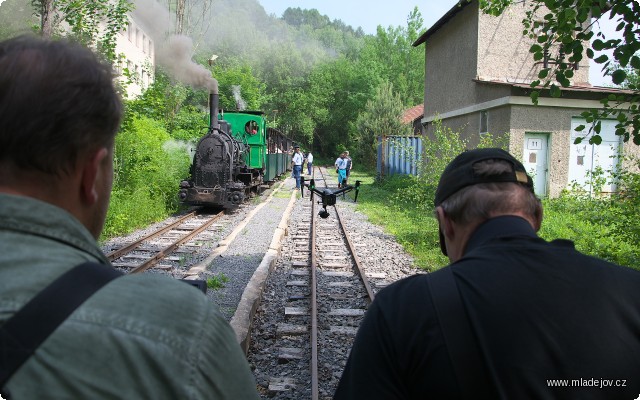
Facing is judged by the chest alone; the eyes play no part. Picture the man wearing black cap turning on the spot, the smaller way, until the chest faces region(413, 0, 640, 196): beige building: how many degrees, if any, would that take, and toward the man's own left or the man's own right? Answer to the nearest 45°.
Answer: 0° — they already face it

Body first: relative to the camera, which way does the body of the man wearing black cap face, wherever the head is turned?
away from the camera

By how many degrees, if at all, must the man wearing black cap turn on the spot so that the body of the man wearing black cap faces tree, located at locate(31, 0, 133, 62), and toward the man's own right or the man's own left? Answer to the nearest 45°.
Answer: approximately 45° to the man's own left

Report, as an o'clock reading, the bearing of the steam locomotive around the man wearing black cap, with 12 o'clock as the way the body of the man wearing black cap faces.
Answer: The steam locomotive is roughly at 11 o'clock from the man wearing black cap.

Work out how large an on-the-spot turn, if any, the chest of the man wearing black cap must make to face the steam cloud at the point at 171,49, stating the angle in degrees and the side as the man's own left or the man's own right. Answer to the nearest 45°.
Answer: approximately 45° to the man's own left
